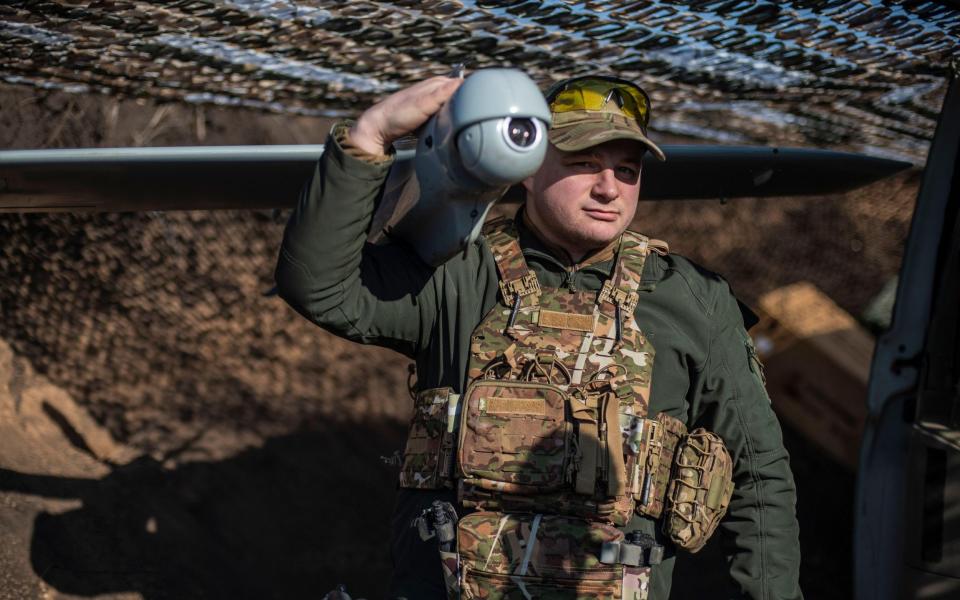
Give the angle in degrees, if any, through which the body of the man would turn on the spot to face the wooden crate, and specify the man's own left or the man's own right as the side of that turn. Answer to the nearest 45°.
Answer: approximately 135° to the man's own left

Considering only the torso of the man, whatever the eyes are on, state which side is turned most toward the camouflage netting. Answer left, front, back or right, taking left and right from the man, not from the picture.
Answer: back

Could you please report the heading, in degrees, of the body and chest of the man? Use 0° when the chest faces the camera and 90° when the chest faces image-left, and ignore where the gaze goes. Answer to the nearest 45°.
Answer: approximately 0°
